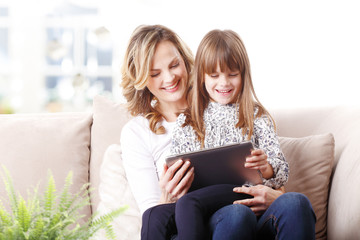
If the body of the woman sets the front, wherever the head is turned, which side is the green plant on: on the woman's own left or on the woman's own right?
on the woman's own right

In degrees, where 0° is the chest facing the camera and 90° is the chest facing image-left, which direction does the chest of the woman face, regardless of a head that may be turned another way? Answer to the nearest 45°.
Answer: approximately 315°

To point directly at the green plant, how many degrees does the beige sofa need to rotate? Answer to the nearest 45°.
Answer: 0° — it already faces it

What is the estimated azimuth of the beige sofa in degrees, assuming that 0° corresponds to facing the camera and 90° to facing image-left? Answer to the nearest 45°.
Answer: approximately 0°
